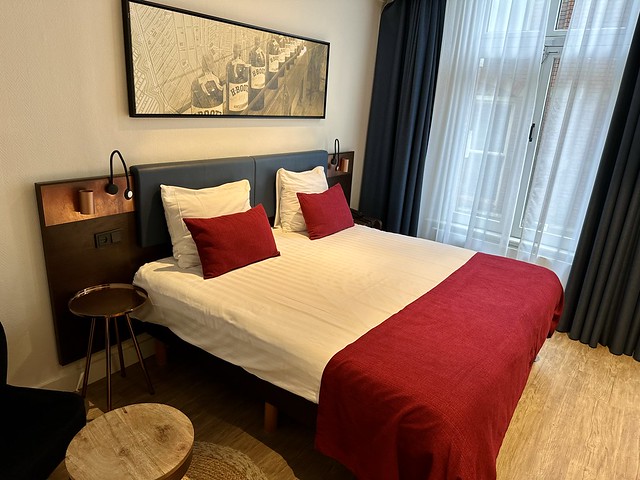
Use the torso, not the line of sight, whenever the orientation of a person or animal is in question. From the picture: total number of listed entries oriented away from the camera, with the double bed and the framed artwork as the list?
0

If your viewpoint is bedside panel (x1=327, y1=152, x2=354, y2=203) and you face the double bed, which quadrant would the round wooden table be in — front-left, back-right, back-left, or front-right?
front-right

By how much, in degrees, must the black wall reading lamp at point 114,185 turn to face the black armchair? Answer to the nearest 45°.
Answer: approximately 45° to its right

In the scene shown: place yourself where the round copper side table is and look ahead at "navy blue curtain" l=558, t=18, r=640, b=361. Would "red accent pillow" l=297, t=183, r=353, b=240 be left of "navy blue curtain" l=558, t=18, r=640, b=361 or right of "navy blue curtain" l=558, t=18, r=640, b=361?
left

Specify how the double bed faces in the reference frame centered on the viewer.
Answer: facing the viewer and to the right of the viewer

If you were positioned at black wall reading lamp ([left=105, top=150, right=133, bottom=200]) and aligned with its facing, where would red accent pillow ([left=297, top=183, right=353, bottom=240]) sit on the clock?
The red accent pillow is roughly at 10 o'clock from the black wall reading lamp.

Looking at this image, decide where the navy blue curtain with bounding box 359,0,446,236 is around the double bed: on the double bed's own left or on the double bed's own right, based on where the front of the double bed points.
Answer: on the double bed's own left

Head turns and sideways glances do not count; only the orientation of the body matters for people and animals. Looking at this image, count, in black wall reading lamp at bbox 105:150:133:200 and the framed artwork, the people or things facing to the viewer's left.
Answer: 0

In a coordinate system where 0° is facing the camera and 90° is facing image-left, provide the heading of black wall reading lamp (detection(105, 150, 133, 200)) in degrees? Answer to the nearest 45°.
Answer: approximately 315°

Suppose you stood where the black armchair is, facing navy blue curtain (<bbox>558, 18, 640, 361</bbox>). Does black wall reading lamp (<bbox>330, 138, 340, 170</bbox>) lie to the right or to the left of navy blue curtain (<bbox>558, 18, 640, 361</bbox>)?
left

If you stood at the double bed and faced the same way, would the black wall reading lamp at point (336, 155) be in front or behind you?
behind

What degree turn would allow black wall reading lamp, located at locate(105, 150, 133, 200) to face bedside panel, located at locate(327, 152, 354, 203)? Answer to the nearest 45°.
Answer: approximately 90° to its left

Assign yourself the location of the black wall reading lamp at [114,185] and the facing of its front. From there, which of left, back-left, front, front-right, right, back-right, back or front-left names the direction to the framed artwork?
left

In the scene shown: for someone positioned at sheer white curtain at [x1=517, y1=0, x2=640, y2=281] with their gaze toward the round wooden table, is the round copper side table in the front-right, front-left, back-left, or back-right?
front-right

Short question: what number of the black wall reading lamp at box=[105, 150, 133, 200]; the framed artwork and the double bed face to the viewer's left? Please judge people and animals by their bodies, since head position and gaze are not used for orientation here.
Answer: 0
